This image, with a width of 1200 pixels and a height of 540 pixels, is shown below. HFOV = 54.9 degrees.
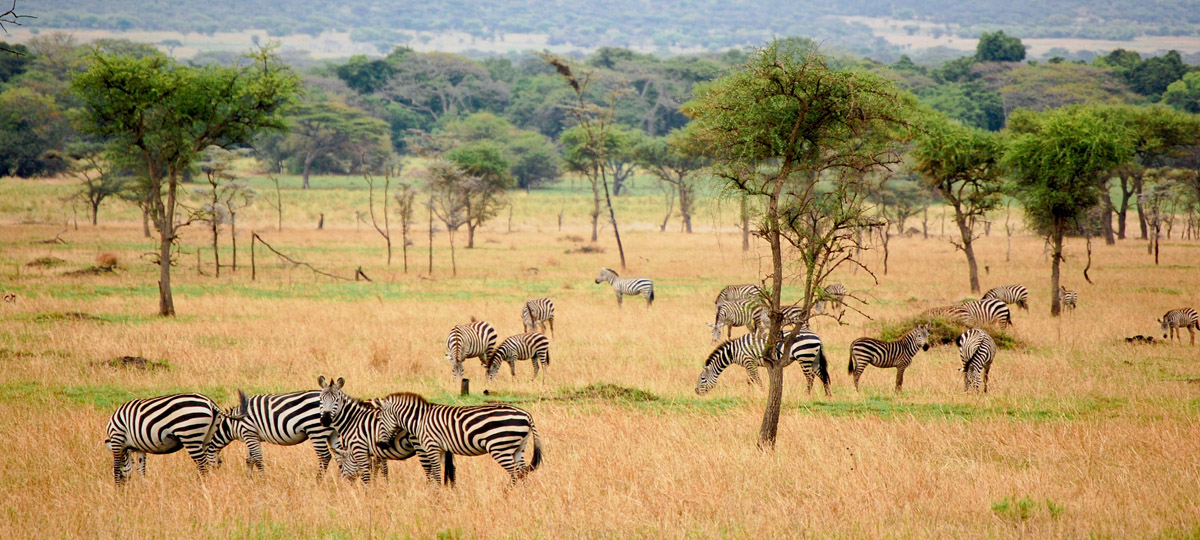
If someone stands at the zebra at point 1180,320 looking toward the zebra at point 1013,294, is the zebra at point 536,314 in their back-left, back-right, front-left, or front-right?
front-left

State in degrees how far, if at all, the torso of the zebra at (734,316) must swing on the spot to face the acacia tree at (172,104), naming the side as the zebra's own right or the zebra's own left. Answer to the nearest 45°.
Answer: approximately 45° to the zebra's own right

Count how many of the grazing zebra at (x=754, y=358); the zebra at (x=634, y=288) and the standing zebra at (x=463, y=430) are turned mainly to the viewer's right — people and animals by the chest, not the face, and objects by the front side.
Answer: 0

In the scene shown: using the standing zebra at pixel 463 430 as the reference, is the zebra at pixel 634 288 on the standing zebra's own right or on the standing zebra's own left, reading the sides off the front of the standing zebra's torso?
on the standing zebra's own right

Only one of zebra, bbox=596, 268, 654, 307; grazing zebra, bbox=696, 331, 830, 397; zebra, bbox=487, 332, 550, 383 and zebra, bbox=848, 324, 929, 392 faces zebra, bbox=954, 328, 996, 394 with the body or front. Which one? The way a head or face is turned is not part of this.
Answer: zebra, bbox=848, 324, 929, 392

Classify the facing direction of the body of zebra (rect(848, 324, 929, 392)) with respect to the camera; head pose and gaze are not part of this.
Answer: to the viewer's right

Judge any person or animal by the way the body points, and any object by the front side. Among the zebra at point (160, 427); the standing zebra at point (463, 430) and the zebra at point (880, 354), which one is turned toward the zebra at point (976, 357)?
the zebra at point (880, 354)

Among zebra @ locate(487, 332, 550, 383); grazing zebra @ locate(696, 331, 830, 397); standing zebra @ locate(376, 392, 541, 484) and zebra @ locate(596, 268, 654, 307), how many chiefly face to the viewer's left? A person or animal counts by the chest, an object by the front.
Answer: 4

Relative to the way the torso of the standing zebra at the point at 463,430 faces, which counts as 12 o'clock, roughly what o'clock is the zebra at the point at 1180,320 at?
The zebra is roughly at 5 o'clock from the standing zebra.

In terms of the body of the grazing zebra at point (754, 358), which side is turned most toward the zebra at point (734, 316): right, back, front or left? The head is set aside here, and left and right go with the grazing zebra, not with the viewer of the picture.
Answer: right

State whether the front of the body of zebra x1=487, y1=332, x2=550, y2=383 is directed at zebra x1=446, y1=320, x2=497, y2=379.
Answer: yes

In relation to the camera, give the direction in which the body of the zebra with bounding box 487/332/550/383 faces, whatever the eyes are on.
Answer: to the viewer's left
